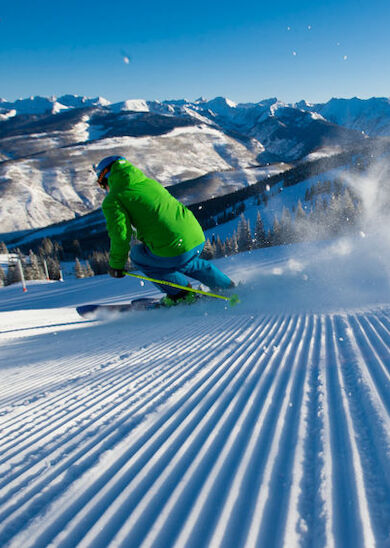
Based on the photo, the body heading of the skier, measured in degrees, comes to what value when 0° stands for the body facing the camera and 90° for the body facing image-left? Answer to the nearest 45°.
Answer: approximately 135°

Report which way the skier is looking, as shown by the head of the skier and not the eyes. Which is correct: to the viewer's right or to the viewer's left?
to the viewer's left
